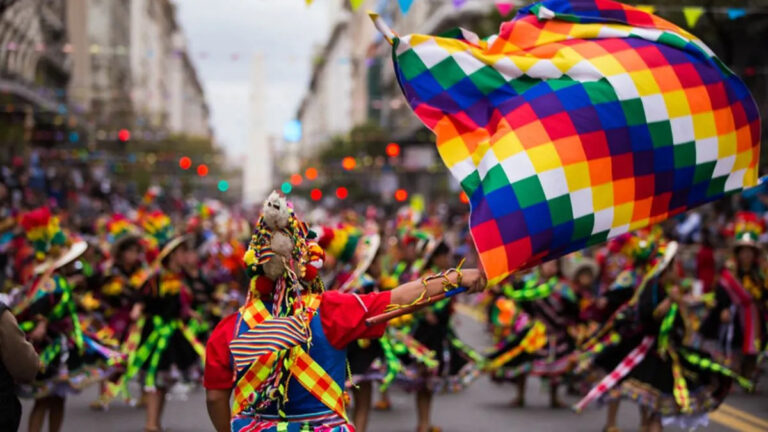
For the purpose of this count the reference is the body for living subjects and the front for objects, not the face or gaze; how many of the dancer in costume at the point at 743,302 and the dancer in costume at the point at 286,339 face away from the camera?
1

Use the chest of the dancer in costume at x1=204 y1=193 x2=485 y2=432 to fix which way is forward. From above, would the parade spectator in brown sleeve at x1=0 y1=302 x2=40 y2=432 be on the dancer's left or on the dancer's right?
on the dancer's left

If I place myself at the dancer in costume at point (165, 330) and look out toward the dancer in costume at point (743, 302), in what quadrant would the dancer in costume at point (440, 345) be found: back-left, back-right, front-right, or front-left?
front-right

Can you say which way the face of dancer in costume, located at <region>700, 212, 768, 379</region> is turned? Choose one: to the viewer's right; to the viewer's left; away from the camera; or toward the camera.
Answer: toward the camera

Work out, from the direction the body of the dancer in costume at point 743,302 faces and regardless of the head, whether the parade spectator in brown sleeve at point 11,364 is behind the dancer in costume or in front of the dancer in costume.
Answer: in front

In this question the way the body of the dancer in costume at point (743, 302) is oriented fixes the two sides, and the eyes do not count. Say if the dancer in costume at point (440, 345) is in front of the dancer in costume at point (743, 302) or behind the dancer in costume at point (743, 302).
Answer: in front

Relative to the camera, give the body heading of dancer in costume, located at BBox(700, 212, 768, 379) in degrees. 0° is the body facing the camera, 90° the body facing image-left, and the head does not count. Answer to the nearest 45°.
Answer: approximately 0°

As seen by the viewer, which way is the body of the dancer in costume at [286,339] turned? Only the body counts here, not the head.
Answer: away from the camera

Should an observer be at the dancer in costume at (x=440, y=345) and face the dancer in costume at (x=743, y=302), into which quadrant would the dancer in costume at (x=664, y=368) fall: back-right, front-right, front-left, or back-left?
front-right

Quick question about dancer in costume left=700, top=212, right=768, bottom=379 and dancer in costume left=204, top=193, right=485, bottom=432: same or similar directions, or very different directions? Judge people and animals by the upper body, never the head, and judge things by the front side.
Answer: very different directions

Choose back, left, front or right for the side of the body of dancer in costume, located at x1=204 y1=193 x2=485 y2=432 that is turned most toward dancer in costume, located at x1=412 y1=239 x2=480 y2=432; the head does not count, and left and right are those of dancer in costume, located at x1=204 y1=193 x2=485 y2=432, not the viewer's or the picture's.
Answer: front

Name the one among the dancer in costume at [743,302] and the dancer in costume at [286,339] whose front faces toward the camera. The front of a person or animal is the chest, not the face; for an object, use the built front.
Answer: the dancer in costume at [743,302]

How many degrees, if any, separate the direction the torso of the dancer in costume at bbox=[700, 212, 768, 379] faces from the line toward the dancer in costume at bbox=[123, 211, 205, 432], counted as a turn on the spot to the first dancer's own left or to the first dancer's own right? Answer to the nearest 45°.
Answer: approximately 45° to the first dancer's own right

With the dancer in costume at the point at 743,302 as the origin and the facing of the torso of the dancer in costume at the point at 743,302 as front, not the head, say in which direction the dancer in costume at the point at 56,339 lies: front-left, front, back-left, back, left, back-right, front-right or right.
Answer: front-right
